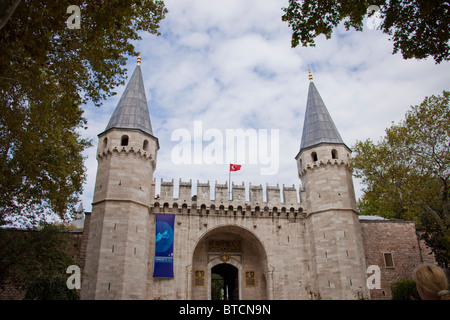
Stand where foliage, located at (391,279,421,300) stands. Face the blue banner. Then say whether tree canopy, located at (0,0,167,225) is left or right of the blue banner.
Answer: left

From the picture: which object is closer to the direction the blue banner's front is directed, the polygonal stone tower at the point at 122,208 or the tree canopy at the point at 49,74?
the tree canopy

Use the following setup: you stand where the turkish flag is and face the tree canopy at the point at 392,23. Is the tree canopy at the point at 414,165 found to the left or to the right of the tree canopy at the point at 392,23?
left

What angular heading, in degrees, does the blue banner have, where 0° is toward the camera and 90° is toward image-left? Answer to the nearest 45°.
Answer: approximately 0°

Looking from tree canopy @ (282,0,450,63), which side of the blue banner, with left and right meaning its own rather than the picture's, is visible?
front

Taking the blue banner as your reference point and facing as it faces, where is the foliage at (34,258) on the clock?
The foliage is roughly at 2 o'clock from the blue banner.

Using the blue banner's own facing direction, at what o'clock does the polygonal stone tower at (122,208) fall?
The polygonal stone tower is roughly at 2 o'clock from the blue banner.

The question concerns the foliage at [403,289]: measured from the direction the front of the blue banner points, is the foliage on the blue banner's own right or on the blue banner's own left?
on the blue banner's own left

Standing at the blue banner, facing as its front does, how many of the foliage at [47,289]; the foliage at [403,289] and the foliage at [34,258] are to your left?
1

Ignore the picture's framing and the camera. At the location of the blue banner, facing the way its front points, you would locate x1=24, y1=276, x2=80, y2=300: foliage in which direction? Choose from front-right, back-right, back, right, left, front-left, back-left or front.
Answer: front-right

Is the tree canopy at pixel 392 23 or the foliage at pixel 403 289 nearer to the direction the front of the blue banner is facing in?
the tree canopy
